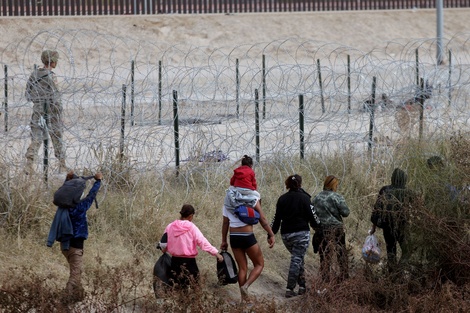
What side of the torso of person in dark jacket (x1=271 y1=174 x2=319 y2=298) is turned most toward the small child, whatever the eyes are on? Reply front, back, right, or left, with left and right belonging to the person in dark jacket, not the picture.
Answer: left

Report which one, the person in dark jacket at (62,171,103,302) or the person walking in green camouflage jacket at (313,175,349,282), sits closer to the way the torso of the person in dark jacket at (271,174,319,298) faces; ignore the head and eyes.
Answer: the person walking in green camouflage jacket

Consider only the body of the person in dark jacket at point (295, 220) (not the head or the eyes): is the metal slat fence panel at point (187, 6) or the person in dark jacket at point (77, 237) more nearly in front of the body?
the metal slat fence panel

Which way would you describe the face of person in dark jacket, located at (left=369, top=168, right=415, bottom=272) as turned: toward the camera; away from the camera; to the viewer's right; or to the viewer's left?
away from the camera

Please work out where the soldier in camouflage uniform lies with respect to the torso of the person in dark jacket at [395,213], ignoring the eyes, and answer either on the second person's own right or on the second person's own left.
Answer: on the second person's own left

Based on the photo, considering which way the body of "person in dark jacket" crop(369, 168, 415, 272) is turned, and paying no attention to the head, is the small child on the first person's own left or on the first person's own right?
on the first person's own left

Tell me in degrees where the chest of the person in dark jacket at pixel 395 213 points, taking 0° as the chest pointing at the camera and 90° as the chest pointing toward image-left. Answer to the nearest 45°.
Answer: approximately 180°

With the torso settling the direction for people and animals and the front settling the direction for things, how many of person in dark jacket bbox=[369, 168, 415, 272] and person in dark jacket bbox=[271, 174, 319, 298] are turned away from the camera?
2

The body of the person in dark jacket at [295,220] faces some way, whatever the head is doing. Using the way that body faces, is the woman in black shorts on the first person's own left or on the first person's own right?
on the first person's own left

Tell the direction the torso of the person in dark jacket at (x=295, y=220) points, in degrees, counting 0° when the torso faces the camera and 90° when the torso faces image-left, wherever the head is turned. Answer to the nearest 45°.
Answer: approximately 180°
